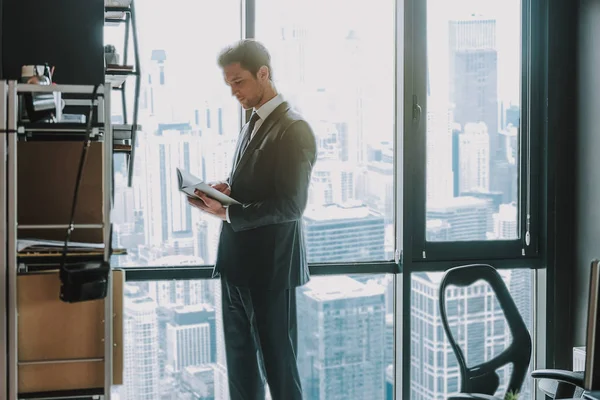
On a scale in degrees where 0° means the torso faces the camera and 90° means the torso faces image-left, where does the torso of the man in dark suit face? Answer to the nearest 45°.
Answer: approximately 45°

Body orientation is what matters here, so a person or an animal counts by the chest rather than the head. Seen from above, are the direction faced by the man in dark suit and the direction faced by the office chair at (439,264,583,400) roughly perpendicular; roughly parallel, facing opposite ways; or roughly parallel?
roughly perpendicular

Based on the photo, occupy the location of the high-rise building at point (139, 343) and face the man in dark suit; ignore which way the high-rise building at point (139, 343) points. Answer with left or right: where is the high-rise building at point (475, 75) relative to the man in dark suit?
left

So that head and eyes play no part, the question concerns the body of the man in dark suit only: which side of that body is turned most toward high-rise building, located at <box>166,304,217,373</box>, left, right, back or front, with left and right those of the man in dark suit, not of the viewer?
right

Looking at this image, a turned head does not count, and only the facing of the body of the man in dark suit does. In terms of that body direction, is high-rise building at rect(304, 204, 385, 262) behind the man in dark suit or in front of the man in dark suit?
behind
